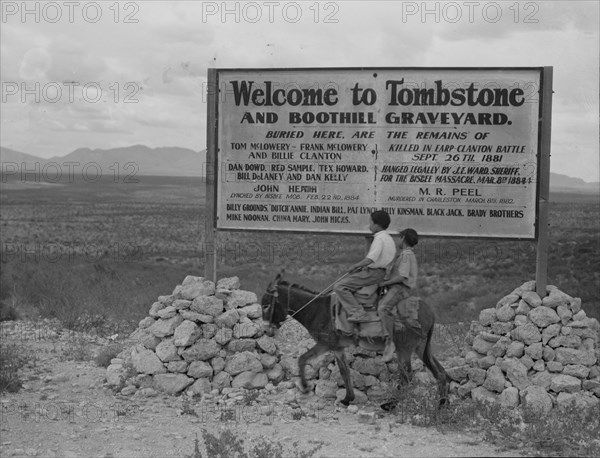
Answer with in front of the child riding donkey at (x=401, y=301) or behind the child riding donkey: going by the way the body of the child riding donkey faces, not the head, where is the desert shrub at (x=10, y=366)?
in front

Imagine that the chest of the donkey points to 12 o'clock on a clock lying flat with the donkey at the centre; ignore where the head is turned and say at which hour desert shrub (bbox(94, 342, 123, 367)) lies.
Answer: The desert shrub is roughly at 1 o'clock from the donkey.

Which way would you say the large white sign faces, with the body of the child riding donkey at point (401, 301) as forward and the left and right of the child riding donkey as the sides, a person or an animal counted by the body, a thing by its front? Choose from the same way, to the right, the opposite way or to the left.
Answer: to the left

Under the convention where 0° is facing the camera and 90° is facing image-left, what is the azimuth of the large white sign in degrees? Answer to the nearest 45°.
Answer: approximately 0°

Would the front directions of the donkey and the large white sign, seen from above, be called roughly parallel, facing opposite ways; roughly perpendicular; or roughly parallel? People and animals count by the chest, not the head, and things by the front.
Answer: roughly perpendicular

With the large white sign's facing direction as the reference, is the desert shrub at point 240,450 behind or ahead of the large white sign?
ahead

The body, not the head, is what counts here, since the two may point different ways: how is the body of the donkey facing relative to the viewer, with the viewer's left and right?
facing to the left of the viewer

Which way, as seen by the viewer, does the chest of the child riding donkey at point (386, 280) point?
to the viewer's left

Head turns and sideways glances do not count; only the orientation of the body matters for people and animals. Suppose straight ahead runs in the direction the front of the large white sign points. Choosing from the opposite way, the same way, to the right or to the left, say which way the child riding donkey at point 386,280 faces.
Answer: to the right

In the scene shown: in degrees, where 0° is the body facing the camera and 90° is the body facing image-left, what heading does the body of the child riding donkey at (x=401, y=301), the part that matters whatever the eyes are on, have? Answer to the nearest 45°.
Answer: approximately 90°
